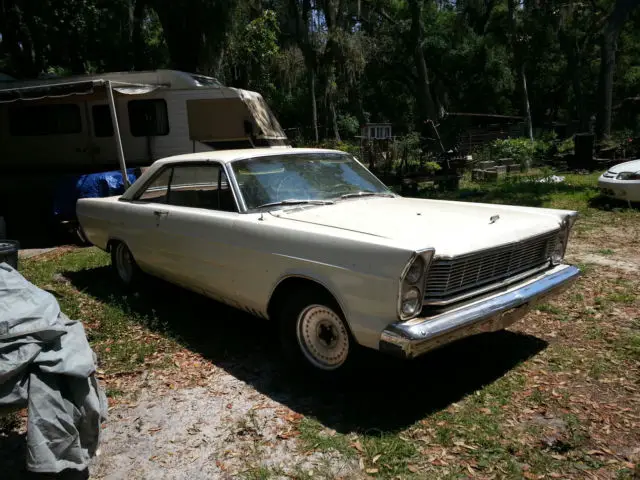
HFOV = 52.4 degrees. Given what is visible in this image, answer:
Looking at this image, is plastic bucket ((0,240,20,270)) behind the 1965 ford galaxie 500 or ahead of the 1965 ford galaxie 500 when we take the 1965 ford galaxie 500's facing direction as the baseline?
behind

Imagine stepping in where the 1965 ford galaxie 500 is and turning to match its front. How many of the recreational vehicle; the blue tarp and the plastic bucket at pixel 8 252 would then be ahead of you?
0

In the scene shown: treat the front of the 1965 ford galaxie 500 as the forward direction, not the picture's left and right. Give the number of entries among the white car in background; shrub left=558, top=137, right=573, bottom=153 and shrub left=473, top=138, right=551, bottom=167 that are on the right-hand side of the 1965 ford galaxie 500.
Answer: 0

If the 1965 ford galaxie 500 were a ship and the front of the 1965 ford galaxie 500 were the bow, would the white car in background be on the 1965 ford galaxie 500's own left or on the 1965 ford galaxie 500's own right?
on the 1965 ford galaxie 500's own left

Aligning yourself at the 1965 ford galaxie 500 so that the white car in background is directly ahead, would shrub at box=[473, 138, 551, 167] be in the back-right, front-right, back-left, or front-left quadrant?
front-left

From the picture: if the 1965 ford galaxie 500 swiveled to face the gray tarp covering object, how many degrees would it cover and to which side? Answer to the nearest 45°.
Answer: approximately 90° to its right

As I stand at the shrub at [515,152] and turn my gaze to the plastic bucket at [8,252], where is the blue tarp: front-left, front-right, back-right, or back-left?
front-right

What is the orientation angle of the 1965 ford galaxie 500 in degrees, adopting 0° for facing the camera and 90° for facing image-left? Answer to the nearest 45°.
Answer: approximately 315°

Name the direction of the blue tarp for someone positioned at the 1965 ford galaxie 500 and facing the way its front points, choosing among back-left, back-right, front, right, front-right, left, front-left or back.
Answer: back

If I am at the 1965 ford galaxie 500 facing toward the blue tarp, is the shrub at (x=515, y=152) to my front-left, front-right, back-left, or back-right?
front-right

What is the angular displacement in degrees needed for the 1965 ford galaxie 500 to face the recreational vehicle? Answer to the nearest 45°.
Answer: approximately 180°

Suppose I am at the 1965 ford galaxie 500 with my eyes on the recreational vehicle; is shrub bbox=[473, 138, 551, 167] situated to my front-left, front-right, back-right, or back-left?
front-right
